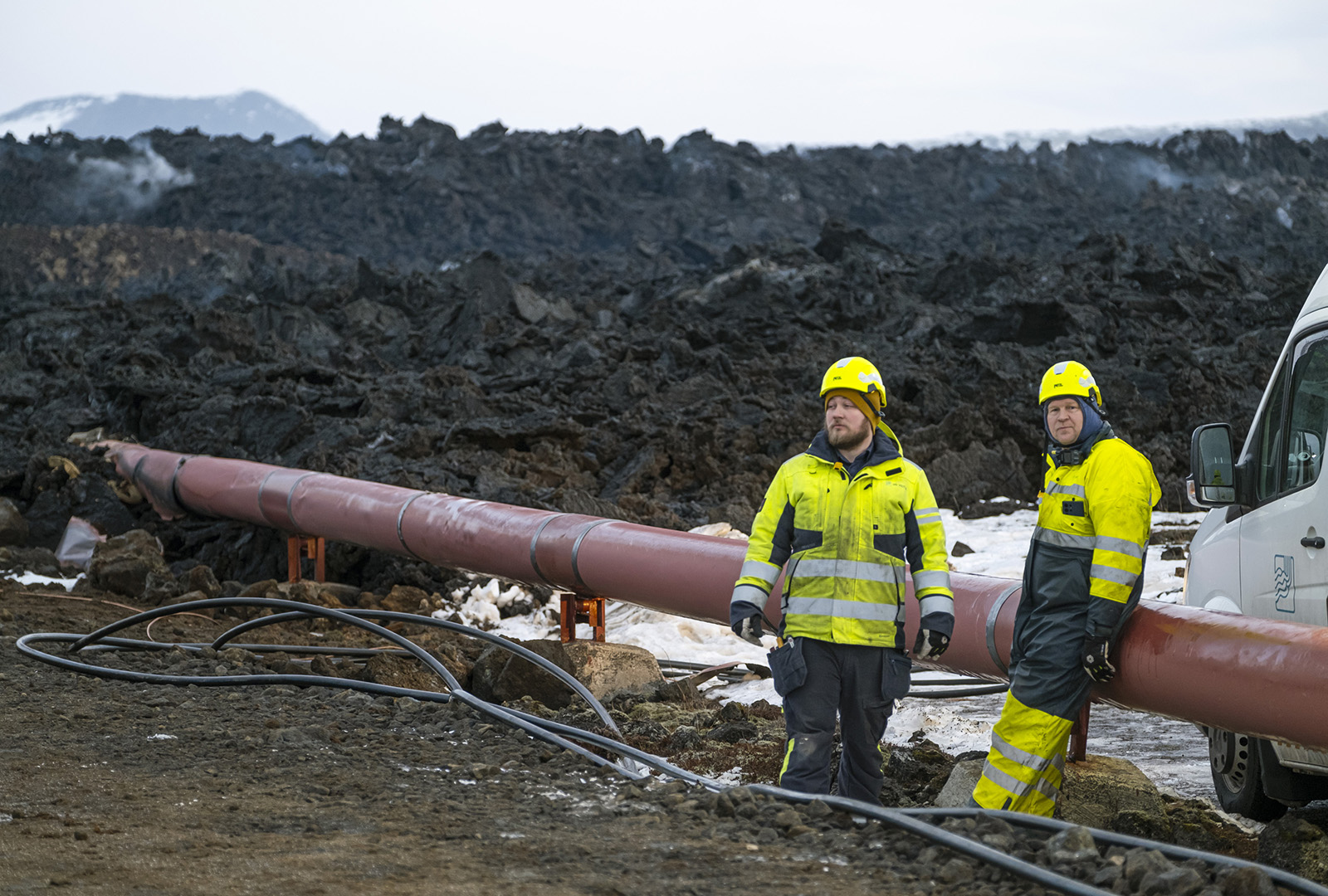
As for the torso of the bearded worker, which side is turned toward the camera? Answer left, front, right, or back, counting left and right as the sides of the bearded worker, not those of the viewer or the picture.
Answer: front

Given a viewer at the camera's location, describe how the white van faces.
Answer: facing away from the viewer and to the left of the viewer

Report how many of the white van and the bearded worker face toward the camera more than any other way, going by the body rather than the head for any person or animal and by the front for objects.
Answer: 1

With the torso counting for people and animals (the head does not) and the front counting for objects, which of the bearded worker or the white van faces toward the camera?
the bearded worker
